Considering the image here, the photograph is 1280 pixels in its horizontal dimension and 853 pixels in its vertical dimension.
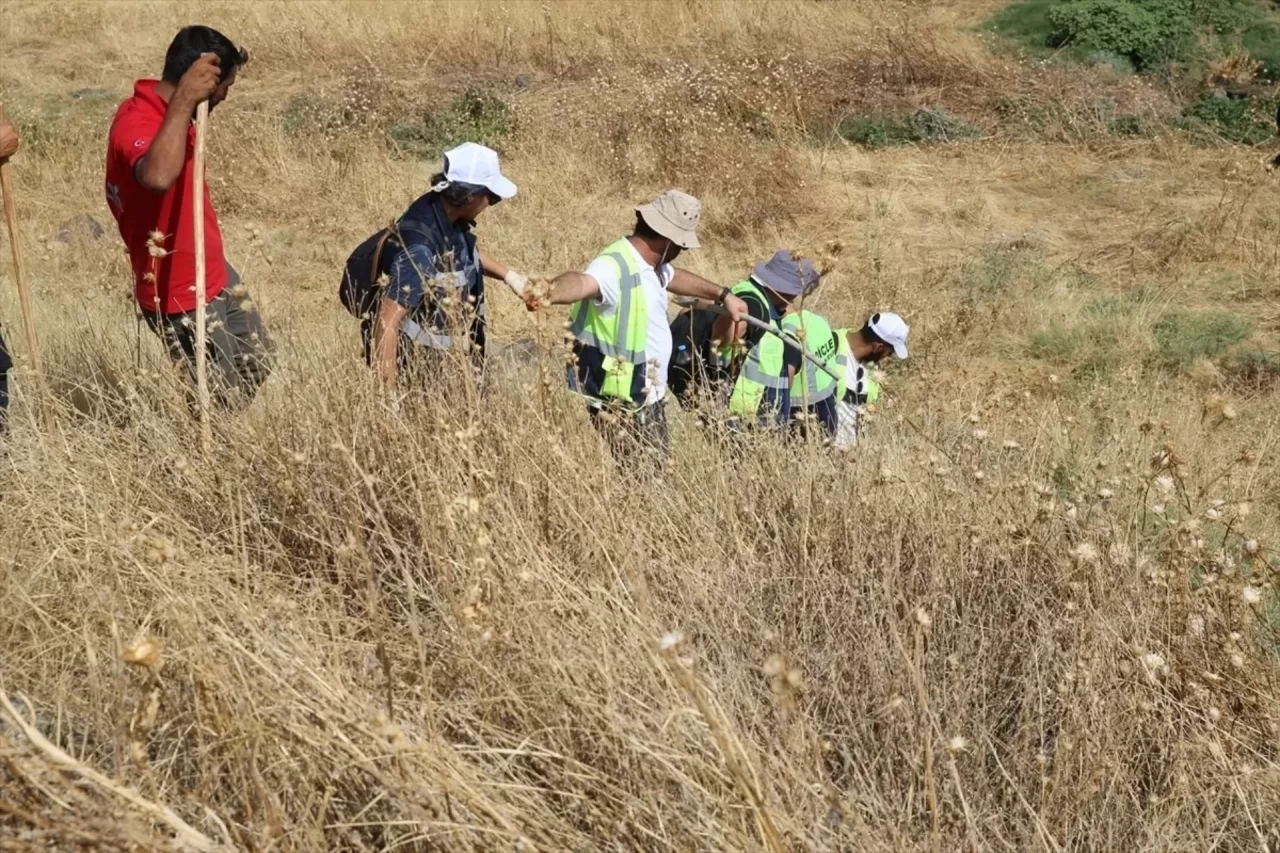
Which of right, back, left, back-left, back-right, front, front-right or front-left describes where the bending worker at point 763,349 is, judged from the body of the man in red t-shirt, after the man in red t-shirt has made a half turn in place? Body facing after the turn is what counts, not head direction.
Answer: back

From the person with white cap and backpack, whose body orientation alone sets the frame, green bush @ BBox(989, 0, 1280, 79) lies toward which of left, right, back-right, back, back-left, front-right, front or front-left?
front-left

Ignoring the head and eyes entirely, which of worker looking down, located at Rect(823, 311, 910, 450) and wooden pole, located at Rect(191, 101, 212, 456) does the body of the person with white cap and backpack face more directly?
the worker looking down

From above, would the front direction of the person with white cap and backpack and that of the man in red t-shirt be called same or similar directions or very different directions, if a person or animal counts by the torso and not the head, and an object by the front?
same or similar directions

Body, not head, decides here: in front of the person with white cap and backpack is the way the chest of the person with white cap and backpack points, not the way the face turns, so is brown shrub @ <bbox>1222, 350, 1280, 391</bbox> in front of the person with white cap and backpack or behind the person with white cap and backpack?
in front

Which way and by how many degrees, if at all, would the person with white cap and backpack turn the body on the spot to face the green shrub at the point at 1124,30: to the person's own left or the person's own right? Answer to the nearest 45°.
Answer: approximately 45° to the person's own left

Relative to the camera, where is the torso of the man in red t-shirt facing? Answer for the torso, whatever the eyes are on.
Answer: to the viewer's right

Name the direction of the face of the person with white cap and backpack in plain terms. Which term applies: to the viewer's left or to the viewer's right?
to the viewer's right

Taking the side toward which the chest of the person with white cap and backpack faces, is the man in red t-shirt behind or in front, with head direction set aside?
behind

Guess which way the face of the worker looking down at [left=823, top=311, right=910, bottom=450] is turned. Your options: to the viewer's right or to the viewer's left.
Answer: to the viewer's right

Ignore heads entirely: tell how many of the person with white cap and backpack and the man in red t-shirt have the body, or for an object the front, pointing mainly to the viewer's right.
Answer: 2

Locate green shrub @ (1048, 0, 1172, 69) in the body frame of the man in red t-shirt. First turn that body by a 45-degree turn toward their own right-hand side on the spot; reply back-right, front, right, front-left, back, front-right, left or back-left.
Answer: left

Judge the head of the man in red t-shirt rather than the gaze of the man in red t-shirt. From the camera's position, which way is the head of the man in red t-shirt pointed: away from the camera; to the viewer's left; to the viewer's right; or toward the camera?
to the viewer's right

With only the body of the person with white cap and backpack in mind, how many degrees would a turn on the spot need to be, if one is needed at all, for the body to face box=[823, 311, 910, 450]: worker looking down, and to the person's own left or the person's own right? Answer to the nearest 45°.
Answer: approximately 45° to the person's own left

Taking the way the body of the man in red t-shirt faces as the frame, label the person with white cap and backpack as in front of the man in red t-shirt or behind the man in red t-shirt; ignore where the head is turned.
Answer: in front

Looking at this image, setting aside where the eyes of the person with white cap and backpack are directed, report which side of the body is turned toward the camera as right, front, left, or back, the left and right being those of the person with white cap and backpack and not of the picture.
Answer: right
